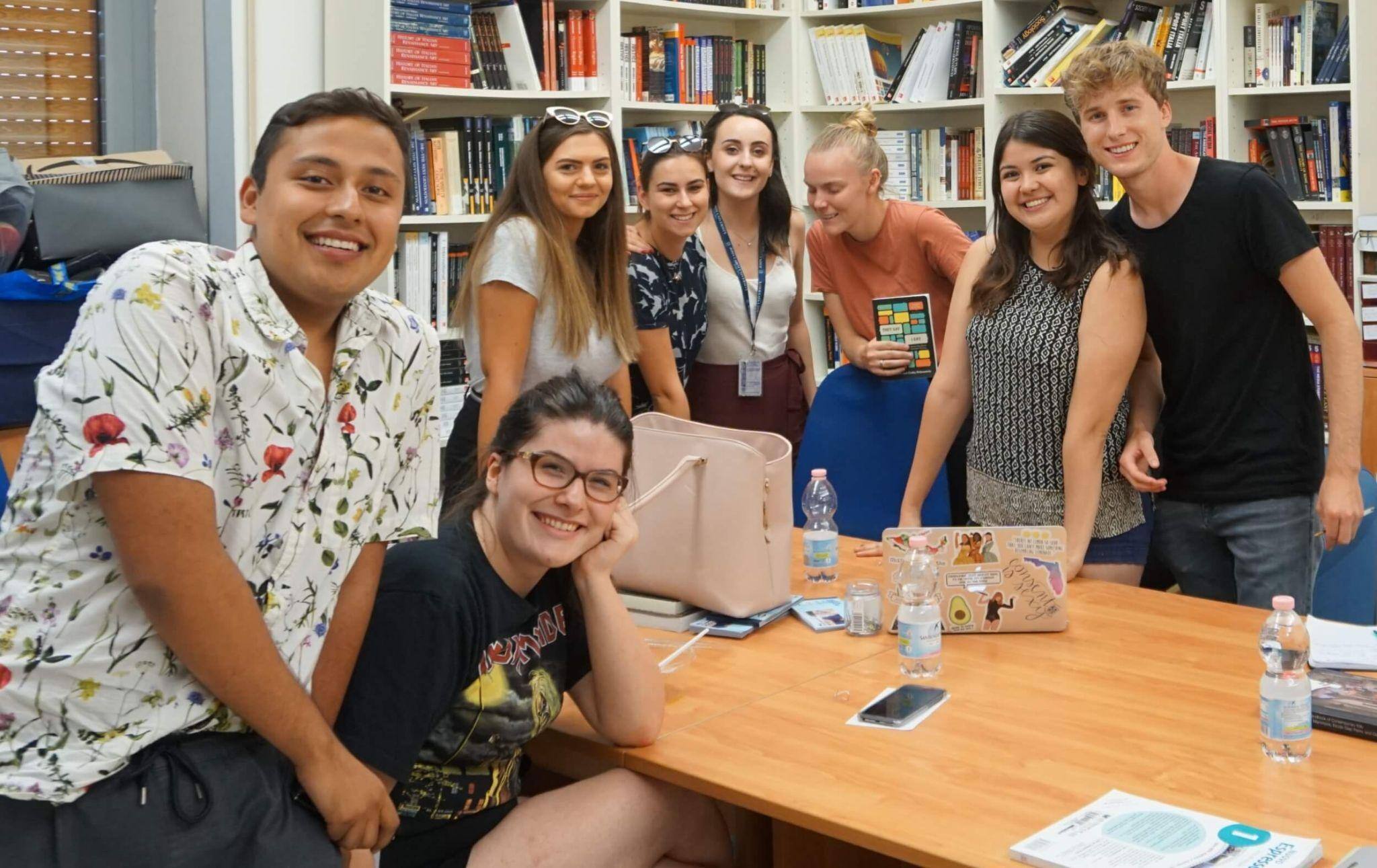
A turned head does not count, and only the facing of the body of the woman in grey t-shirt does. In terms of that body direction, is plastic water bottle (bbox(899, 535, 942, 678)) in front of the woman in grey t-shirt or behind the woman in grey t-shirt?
in front

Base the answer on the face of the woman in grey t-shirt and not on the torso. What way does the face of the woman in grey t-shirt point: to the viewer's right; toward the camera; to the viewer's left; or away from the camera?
toward the camera

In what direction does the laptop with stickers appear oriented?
away from the camera

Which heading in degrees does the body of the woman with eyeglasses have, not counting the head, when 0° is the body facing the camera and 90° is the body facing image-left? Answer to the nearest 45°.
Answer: approximately 315°

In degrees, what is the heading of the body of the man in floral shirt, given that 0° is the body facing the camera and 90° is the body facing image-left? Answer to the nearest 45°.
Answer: approximately 315°

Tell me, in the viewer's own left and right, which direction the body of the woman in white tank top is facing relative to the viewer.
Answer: facing the viewer

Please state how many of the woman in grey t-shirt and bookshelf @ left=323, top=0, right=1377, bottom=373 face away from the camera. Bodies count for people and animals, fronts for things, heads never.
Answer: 0

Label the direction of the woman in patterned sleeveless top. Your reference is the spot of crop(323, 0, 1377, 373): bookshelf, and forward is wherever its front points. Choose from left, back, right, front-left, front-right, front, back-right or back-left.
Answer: front

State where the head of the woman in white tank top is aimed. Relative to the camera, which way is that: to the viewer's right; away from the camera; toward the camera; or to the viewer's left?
toward the camera

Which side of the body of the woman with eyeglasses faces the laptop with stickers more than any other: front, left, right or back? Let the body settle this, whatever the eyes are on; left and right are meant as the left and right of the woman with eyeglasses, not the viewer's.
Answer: left

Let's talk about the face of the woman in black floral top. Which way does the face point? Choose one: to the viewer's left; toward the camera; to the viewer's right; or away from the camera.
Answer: toward the camera

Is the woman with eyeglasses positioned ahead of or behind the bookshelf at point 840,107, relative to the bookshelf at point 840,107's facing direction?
ahead

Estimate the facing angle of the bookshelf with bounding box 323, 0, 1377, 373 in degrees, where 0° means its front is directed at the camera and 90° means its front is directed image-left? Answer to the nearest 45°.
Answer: approximately 0°
